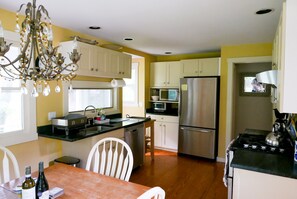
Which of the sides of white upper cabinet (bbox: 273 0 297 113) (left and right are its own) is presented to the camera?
left

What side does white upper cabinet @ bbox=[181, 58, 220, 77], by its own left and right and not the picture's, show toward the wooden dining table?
front

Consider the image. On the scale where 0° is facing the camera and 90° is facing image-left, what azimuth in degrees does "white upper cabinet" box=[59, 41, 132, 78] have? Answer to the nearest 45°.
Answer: approximately 315°

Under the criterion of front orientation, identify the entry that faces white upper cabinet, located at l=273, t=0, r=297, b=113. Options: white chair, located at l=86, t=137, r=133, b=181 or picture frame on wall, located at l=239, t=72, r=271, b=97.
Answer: the picture frame on wall

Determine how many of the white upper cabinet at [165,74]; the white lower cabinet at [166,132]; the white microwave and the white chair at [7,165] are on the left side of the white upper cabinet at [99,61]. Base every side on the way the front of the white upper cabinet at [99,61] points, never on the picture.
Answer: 3

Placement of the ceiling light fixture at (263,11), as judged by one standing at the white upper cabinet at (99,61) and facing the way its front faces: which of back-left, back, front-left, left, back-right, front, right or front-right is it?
front

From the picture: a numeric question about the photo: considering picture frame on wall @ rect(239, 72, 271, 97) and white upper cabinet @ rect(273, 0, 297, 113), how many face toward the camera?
1

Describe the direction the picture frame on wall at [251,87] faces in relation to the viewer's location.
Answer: facing the viewer

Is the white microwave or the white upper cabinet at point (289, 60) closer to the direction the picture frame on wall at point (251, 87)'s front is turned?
the white upper cabinet

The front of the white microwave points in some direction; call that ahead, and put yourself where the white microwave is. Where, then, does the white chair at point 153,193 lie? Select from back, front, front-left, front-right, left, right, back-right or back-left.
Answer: front

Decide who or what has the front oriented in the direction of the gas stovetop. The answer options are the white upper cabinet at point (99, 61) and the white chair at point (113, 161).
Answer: the white upper cabinet

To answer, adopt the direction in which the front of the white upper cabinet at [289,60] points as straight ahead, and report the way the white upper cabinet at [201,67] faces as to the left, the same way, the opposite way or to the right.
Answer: to the left

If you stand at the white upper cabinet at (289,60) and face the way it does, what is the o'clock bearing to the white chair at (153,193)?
The white chair is roughly at 10 o'clock from the white upper cabinet.

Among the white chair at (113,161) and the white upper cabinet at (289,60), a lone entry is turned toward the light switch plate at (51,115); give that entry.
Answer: the white upper cabinet

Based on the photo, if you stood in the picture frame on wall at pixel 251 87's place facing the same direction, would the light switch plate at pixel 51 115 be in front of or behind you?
in front

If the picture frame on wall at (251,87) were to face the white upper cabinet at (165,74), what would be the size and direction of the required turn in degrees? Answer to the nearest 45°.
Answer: approximately 90° to its right
